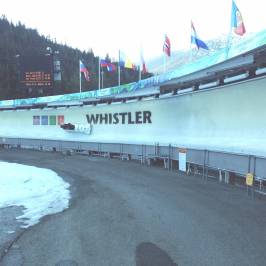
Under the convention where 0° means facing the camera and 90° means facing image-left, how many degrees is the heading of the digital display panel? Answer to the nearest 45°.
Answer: approximately 0°

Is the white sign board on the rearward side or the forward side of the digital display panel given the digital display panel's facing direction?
on the forward side

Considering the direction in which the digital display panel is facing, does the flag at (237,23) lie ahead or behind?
ahead

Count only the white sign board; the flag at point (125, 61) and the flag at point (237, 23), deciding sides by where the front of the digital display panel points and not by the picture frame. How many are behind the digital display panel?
0

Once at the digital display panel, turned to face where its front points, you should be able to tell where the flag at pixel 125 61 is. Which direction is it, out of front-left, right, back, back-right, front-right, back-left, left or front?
front-left

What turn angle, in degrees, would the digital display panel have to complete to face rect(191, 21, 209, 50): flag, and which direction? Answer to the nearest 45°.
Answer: approximately 45° to its left
